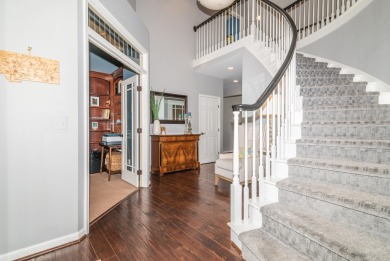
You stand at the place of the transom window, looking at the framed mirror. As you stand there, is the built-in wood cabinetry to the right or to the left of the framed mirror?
left

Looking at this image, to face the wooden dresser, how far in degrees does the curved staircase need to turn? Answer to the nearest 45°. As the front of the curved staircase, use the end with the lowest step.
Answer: approximately 90° to its right

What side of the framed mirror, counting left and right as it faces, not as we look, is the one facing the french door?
right

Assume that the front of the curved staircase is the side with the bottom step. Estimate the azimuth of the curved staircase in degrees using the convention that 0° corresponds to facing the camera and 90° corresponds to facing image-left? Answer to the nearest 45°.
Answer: approximately 45°

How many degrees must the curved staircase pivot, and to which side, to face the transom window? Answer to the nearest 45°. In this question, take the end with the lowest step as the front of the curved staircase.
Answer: approximately 45° to its right

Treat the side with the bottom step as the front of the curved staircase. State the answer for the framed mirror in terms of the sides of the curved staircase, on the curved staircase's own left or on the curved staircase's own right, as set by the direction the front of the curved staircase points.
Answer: on the curved staircase's own right
